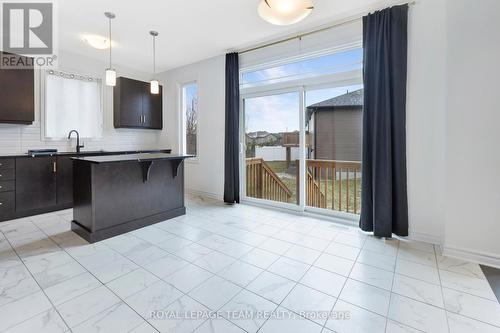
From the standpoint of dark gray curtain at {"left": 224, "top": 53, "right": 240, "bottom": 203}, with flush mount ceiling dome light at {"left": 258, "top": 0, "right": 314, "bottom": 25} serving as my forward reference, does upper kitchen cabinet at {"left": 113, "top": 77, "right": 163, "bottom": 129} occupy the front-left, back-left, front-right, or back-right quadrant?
back-right

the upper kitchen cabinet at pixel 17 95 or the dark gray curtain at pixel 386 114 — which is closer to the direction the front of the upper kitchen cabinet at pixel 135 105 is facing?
the dark gray curtain

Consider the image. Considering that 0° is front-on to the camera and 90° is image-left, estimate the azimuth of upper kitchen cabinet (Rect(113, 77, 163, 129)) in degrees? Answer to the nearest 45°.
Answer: approximately 315°

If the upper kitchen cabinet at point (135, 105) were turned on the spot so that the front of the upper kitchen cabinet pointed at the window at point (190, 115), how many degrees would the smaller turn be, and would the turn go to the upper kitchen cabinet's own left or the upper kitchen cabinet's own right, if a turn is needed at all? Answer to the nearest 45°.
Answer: approximately 45° to the upper kitchen cabinet's own left

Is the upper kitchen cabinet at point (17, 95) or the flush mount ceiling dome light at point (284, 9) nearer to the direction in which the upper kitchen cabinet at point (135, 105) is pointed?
the flush mount ceiling dome light
